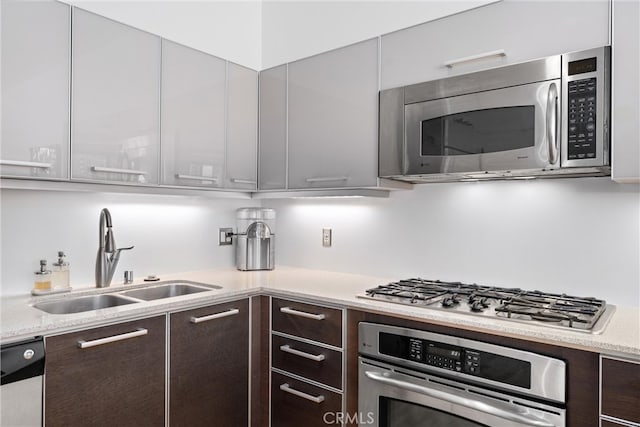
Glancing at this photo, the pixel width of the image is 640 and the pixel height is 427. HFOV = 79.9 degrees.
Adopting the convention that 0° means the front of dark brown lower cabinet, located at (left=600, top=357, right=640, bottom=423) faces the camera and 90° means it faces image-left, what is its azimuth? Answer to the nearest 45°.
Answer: approximately 45°

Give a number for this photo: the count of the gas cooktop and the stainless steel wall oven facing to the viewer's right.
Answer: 0

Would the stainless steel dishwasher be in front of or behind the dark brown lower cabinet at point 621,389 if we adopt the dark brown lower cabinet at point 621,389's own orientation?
in front

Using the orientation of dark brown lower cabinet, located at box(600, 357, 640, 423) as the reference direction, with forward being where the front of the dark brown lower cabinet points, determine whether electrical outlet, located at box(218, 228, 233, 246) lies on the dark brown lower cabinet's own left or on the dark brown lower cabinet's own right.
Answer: on the dark brown lower cabinet's own right

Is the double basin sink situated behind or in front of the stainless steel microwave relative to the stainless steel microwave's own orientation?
in front

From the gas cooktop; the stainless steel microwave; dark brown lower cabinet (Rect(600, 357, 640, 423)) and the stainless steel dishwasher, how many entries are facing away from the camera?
0

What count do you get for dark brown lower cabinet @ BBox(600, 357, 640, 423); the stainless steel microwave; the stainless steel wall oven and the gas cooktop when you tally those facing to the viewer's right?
0

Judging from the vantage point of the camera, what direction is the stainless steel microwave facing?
facing the viewer and to the left of the viewer

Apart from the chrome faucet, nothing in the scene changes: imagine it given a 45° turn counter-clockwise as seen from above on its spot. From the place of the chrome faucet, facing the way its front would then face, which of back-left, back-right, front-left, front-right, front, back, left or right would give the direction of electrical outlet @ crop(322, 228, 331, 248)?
front

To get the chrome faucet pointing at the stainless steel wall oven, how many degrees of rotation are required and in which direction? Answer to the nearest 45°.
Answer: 0° — it already faces it

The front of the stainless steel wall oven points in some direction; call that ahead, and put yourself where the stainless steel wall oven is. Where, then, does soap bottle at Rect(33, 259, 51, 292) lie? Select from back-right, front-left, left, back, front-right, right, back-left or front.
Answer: front-right
